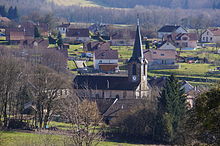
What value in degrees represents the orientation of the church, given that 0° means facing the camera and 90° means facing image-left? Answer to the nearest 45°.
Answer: approximately 315°
